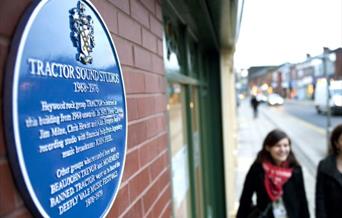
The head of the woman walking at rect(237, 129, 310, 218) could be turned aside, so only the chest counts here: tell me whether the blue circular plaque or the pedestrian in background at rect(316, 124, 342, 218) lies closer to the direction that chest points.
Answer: the blue circular plaque

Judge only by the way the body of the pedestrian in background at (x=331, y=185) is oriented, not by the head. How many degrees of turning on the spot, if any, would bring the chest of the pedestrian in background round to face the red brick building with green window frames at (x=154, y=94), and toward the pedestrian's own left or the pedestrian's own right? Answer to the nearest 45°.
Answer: approximately 45° to the pedestrian's own right

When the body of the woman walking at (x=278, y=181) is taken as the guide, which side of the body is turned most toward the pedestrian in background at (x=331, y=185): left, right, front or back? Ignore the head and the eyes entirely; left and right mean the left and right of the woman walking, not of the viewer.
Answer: left

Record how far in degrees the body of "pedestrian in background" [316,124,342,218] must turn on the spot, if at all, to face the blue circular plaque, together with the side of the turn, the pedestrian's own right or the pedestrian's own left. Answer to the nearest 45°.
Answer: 0° — they already face it

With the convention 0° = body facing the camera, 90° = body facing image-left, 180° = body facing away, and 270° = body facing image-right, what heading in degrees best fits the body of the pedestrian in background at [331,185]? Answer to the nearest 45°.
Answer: approximately 0°

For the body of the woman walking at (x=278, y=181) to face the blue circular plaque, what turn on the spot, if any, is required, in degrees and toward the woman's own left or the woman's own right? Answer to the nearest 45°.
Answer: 0° — they already face it
